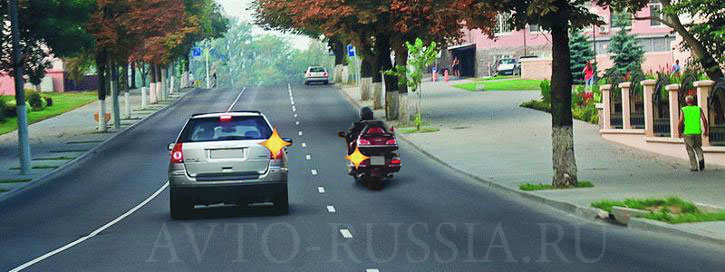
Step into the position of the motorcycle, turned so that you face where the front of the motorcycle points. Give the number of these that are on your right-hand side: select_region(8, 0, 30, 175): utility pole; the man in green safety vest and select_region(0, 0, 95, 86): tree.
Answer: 1

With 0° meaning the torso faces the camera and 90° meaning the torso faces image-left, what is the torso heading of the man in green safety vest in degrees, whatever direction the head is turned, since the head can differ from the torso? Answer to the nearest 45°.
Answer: approximately 180°

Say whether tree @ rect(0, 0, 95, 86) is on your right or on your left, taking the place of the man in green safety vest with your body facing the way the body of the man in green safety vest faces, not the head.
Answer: on your left

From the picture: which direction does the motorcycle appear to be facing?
away from the camera

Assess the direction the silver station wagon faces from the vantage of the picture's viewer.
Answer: facing away from the viewer

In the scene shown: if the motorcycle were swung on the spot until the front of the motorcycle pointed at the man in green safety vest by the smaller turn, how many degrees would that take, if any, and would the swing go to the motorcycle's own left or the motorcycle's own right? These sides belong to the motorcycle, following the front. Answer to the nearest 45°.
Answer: approximately 90° to the motorcycle's own right

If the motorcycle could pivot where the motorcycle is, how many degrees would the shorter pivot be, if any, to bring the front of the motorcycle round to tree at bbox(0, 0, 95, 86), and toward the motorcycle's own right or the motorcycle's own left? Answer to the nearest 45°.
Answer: approximately 45° to the motorcycle's own left
